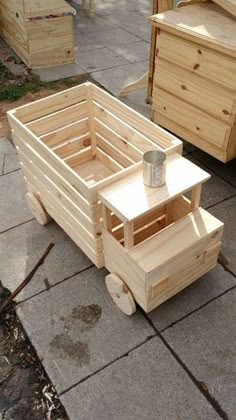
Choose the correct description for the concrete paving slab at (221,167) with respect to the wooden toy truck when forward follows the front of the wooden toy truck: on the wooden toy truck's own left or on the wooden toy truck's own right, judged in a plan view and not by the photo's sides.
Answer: on the wooden toy truck's own left

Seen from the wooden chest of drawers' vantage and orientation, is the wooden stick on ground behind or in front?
in front

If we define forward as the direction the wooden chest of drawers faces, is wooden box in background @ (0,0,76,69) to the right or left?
on its right

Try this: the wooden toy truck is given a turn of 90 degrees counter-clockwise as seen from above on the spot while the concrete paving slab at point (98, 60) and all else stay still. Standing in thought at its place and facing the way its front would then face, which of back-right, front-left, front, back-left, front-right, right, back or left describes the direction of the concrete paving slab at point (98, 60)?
front-left

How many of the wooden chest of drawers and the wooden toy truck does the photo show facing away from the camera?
0

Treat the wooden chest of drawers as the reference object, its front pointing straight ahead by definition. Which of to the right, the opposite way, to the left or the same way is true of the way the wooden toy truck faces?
to the left

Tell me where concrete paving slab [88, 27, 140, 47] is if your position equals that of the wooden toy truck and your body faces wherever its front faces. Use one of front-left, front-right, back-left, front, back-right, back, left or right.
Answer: back-left

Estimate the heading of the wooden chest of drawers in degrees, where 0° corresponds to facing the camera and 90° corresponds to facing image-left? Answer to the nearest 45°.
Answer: approximately 45°

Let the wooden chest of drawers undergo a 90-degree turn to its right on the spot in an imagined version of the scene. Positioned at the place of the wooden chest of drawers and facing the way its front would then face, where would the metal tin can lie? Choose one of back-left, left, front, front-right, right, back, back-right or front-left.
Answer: back-left

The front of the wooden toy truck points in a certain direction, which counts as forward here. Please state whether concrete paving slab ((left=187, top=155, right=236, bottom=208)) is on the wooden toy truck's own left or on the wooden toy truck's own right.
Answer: on the wooden toy truck's own left

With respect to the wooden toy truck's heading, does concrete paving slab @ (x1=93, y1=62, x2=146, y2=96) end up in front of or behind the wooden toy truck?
behind

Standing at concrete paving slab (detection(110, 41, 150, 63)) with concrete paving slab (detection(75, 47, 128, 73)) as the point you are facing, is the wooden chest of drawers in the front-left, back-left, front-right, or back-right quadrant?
front-left
